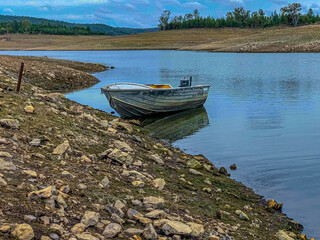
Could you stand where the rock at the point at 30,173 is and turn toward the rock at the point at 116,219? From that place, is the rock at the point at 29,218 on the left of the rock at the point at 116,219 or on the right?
right

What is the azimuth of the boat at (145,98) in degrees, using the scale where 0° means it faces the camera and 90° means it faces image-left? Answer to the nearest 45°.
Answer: approximately 45°

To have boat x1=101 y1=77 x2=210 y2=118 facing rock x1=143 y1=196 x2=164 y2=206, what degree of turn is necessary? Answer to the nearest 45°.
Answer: approximately 45° to its left

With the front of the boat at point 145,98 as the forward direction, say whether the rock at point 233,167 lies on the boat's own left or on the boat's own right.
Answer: on the boat's own left

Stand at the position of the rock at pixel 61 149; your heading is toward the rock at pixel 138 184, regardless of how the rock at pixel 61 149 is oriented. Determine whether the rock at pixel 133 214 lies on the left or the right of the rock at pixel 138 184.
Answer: right

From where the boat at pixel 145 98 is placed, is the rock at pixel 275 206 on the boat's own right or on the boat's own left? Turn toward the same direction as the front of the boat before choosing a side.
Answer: on the boat's own left

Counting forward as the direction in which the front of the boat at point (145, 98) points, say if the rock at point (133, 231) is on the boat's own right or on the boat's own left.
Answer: on the boat's own left

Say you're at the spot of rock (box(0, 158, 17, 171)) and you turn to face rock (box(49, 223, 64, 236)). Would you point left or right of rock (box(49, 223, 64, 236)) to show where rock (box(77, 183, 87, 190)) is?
left

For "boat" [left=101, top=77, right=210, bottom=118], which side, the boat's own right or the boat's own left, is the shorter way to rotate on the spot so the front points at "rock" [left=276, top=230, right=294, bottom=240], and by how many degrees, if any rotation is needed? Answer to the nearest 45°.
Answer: approximately 45° to the boat's own left

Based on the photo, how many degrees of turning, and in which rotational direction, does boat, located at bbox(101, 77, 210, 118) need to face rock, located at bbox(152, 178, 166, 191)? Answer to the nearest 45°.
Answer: approximately 45° to its left
